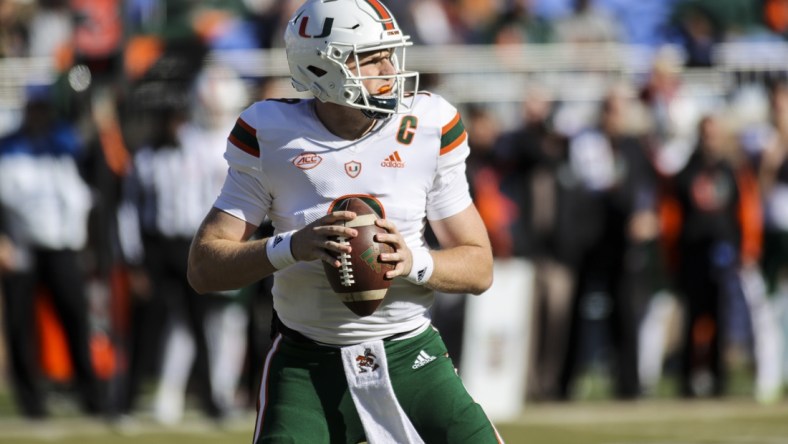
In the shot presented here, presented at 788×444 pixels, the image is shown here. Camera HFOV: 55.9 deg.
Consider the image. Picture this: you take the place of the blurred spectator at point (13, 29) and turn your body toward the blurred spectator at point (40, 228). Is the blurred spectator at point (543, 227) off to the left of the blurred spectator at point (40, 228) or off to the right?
left

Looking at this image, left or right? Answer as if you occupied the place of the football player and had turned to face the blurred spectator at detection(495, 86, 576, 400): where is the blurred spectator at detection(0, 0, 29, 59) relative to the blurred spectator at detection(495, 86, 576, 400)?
left

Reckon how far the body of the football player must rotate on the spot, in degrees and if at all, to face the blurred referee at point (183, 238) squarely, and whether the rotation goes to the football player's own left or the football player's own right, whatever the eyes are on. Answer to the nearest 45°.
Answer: approximately 180°

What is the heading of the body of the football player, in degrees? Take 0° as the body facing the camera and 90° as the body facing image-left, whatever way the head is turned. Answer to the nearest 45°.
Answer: approximately 0°

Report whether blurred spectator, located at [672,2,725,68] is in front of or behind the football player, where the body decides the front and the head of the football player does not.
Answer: behind

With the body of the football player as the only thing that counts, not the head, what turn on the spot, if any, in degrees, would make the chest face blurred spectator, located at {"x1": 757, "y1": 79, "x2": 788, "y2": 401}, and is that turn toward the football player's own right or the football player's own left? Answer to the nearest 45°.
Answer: approximately 135° to the football player's own left
